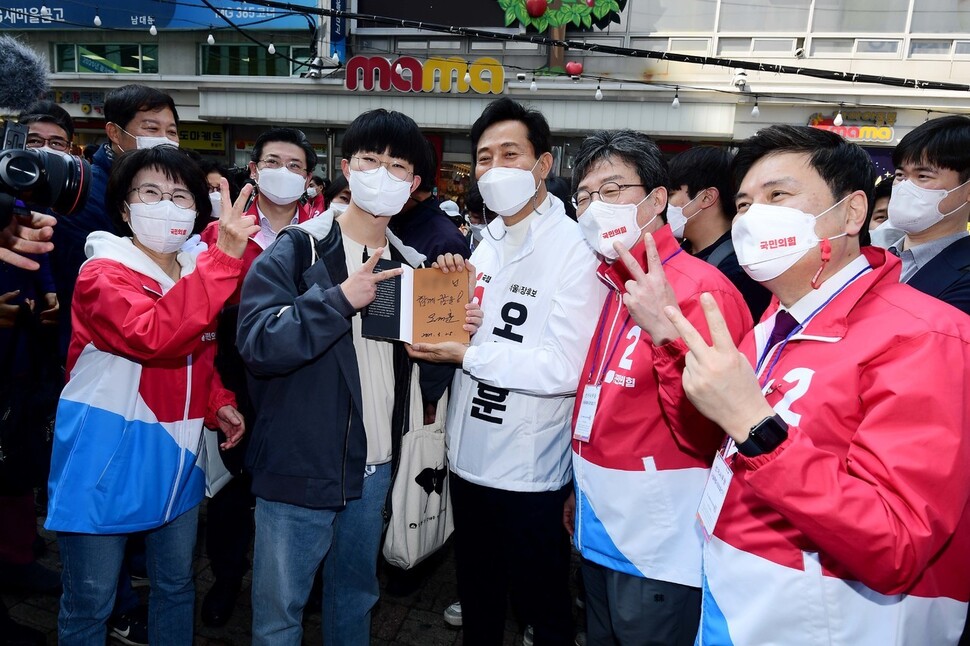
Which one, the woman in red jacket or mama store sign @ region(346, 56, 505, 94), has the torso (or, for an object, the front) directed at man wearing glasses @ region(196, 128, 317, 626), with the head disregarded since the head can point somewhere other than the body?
the mama store sign

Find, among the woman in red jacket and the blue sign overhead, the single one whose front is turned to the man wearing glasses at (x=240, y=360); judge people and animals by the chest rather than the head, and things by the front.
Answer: the blue sign overhead

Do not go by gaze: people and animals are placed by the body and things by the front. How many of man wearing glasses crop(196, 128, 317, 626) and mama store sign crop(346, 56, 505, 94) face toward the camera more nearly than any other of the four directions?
2

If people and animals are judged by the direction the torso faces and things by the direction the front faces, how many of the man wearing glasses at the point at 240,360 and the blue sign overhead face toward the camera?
2

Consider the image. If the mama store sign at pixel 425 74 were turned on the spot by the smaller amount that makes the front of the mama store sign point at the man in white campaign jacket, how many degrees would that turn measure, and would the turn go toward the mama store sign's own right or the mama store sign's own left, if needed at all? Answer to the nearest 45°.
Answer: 0° — it already faces them

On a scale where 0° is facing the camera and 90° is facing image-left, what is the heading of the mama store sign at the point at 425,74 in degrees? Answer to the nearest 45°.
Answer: approximately 0°

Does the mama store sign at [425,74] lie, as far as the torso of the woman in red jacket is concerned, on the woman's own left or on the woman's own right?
on the woman's own left

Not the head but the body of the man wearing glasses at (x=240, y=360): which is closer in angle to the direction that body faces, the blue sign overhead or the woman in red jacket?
the woman in red jacket
